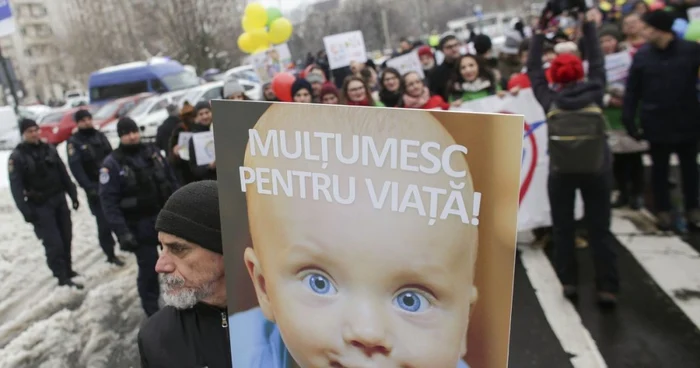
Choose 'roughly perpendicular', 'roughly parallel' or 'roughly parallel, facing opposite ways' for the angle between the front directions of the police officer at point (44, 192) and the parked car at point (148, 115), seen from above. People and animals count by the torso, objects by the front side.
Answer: roughly perpendicular

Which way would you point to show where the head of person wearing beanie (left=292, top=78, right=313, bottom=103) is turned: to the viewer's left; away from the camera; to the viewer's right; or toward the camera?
toward the camera

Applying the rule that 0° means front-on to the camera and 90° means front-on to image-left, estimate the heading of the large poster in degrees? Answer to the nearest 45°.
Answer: approximately 0°

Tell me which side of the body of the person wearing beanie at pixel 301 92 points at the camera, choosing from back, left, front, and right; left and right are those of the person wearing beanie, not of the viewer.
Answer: front

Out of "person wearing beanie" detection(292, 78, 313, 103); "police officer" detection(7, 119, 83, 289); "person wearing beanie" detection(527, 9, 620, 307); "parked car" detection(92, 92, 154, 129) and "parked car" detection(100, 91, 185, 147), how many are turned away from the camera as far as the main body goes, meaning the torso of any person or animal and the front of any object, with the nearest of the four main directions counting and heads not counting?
1

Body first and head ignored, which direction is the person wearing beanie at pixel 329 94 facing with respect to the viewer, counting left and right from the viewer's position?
facing the viewer

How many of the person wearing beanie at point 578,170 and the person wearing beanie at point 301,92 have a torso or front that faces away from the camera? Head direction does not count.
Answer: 1

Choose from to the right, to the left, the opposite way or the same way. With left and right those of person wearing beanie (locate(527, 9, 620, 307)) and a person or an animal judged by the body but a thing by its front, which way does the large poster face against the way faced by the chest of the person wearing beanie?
the opposite way

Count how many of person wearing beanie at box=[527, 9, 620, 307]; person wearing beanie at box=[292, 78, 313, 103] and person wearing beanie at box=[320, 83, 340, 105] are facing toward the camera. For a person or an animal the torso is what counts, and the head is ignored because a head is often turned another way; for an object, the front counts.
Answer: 2

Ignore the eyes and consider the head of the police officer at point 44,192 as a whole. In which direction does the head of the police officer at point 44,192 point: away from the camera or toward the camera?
toward the camera

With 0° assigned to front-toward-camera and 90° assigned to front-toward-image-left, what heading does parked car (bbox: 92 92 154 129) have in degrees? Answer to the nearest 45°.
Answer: approximately 45°

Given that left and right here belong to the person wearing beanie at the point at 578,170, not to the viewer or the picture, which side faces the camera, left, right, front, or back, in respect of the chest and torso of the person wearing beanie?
back

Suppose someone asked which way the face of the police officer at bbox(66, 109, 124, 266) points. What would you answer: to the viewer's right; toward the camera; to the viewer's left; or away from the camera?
toward the camera

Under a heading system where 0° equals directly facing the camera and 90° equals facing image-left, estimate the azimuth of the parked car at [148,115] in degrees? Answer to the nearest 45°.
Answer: approximately 45°

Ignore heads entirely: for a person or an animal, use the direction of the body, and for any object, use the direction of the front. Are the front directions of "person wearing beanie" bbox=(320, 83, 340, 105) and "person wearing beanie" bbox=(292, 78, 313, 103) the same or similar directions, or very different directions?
same or similar directions

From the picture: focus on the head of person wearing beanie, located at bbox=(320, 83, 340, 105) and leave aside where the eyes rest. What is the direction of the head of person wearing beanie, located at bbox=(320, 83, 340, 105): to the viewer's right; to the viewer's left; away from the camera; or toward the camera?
toward the camera

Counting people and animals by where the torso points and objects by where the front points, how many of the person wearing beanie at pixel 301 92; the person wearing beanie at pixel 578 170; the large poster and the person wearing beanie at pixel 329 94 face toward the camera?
3

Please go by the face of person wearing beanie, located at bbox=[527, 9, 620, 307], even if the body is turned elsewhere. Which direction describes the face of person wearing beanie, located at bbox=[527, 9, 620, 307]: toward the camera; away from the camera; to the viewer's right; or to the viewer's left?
away from the camera
